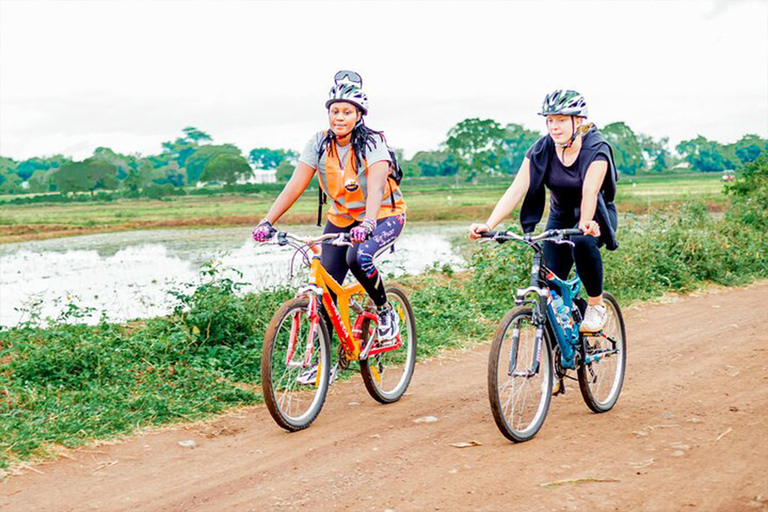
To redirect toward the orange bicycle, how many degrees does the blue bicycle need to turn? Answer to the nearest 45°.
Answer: approximately 45° to its right

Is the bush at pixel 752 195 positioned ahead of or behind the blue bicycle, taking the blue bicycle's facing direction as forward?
behind

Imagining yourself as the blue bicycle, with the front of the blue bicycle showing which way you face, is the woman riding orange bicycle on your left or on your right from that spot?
on your right

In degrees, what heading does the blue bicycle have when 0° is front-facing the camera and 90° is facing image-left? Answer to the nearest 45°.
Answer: approximately 45°

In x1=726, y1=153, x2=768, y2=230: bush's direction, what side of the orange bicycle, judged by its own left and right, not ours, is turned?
back

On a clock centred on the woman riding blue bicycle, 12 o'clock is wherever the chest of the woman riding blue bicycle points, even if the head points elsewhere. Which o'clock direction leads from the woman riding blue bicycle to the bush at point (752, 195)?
The bush is roughly at 5 o'clock from the woman riding blue bicycle.
